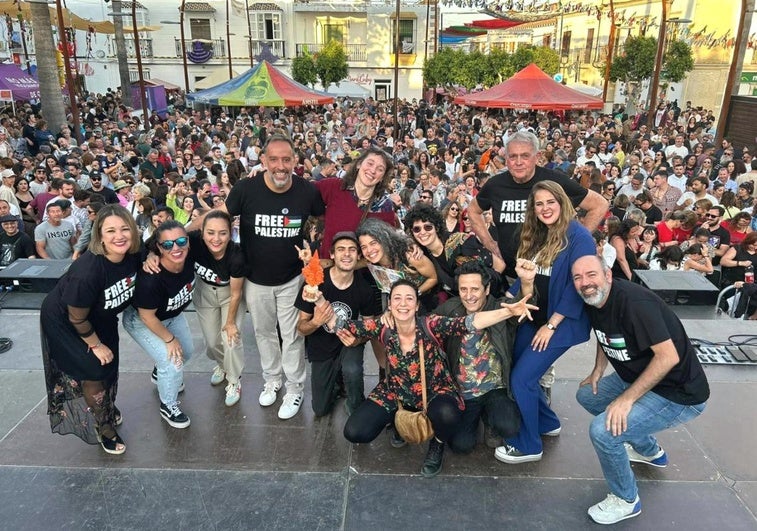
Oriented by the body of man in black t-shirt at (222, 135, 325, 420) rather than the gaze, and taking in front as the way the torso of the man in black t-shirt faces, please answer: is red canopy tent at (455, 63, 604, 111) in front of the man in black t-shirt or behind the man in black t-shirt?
behind

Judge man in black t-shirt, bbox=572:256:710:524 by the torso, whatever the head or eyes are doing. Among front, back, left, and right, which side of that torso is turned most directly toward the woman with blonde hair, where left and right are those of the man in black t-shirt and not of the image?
right

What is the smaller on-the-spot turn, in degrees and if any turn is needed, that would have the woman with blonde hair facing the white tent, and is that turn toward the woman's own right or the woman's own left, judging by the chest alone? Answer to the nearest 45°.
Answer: approximately 90° to the woman's own right

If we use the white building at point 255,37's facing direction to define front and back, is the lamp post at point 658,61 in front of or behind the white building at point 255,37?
in front

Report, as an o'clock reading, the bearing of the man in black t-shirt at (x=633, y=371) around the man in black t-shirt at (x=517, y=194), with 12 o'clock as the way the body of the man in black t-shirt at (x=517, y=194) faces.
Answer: the man in black t-shirt at (x=633, y=371) is roughly at 11 o'clock from the man in black t-shirt at (x=517, y=194).

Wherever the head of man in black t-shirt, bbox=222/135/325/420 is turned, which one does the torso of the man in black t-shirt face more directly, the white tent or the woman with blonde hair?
the woman with blonde hair

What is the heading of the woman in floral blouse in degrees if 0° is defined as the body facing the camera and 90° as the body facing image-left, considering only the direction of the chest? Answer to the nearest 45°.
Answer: approximately 0°

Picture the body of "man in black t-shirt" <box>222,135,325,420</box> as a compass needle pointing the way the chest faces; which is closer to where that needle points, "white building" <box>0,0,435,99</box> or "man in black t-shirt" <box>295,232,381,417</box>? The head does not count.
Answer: the man in black t-shirt

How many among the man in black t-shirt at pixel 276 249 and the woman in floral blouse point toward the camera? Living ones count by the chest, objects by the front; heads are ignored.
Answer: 2

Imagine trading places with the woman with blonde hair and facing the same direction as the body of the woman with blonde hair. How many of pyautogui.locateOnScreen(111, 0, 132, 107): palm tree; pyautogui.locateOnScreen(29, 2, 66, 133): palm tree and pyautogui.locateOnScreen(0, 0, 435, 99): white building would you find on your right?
3
